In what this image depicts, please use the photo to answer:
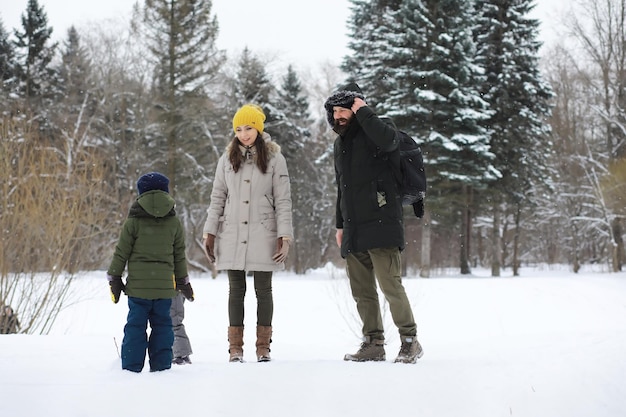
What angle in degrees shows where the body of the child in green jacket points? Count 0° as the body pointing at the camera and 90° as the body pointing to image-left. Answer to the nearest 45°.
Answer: approximately 180°

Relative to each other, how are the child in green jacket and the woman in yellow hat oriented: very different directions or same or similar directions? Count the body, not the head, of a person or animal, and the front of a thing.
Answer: very different directions

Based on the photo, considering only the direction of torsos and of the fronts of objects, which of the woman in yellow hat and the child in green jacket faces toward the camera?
the woman in yellow hat

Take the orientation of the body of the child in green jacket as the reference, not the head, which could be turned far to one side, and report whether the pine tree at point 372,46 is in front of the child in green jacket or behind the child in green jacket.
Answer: in front

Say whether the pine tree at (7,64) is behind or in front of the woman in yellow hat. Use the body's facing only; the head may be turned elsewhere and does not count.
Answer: behind

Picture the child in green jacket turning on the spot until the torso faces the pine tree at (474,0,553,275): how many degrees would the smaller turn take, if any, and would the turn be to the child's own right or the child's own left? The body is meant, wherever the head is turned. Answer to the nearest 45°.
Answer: approximately 45° to the child's own right

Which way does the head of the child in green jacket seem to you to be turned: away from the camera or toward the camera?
away from the camera

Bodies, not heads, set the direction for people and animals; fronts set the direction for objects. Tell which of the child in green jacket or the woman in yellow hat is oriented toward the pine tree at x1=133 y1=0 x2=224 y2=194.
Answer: the child in green jacket

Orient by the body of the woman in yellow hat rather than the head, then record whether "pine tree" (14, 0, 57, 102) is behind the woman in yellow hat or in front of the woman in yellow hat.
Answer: behind

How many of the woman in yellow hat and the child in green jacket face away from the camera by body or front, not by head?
1

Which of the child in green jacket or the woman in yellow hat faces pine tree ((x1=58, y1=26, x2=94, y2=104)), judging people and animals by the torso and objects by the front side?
the child in green jacket

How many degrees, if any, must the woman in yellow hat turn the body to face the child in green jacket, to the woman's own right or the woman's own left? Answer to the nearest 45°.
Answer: approximately 45° to the woman's own right

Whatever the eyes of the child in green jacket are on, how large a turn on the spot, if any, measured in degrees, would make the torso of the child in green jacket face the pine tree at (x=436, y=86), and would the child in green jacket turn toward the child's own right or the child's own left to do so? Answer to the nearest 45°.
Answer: approximately 45° to the child's own right

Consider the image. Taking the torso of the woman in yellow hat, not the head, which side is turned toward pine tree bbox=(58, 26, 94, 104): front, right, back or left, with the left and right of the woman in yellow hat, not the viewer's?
back

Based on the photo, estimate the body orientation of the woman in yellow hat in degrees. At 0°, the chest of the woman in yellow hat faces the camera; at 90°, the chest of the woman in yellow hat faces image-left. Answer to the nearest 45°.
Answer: approximately 0°

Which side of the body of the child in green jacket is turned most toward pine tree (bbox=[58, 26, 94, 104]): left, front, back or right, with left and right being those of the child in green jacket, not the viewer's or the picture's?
front
